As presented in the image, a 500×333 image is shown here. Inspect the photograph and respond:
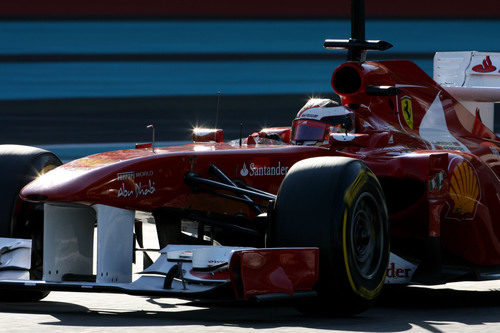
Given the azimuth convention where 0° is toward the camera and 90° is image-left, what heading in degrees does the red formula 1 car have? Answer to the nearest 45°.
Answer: approximately 45°
